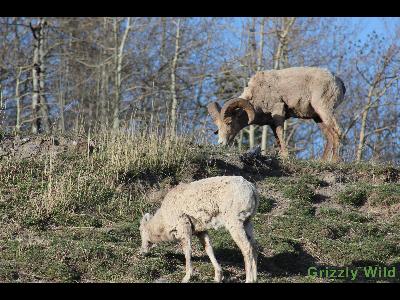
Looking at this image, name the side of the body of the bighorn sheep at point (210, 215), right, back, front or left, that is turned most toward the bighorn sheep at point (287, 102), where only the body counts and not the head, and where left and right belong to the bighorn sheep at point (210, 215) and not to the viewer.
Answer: right

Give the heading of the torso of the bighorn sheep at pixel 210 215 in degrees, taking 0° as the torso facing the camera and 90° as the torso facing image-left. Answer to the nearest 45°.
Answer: approximately 90°

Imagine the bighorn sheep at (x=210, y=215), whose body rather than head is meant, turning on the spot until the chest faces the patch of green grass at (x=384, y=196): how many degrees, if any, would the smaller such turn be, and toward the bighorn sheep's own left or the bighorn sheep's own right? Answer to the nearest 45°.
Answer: approximately 135° to the bighorn sheep's own right

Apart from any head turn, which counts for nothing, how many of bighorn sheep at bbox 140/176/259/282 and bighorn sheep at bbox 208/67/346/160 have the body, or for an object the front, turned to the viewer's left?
2

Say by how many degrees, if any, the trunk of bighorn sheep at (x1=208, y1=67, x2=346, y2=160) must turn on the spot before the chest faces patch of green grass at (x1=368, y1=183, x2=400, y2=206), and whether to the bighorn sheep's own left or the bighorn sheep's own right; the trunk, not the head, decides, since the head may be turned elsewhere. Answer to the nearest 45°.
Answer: approximately 135° to the bighorn sheep's own left

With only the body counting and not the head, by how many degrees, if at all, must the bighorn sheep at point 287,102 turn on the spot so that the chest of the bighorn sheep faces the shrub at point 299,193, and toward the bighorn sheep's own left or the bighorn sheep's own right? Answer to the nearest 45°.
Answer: approximately 90° to the bighorn sheep's own left

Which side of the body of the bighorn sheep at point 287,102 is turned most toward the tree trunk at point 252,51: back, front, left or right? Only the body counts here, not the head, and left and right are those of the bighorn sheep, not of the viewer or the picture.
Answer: right

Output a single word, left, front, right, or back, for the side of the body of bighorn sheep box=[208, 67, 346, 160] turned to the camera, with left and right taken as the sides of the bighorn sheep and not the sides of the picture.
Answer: left
